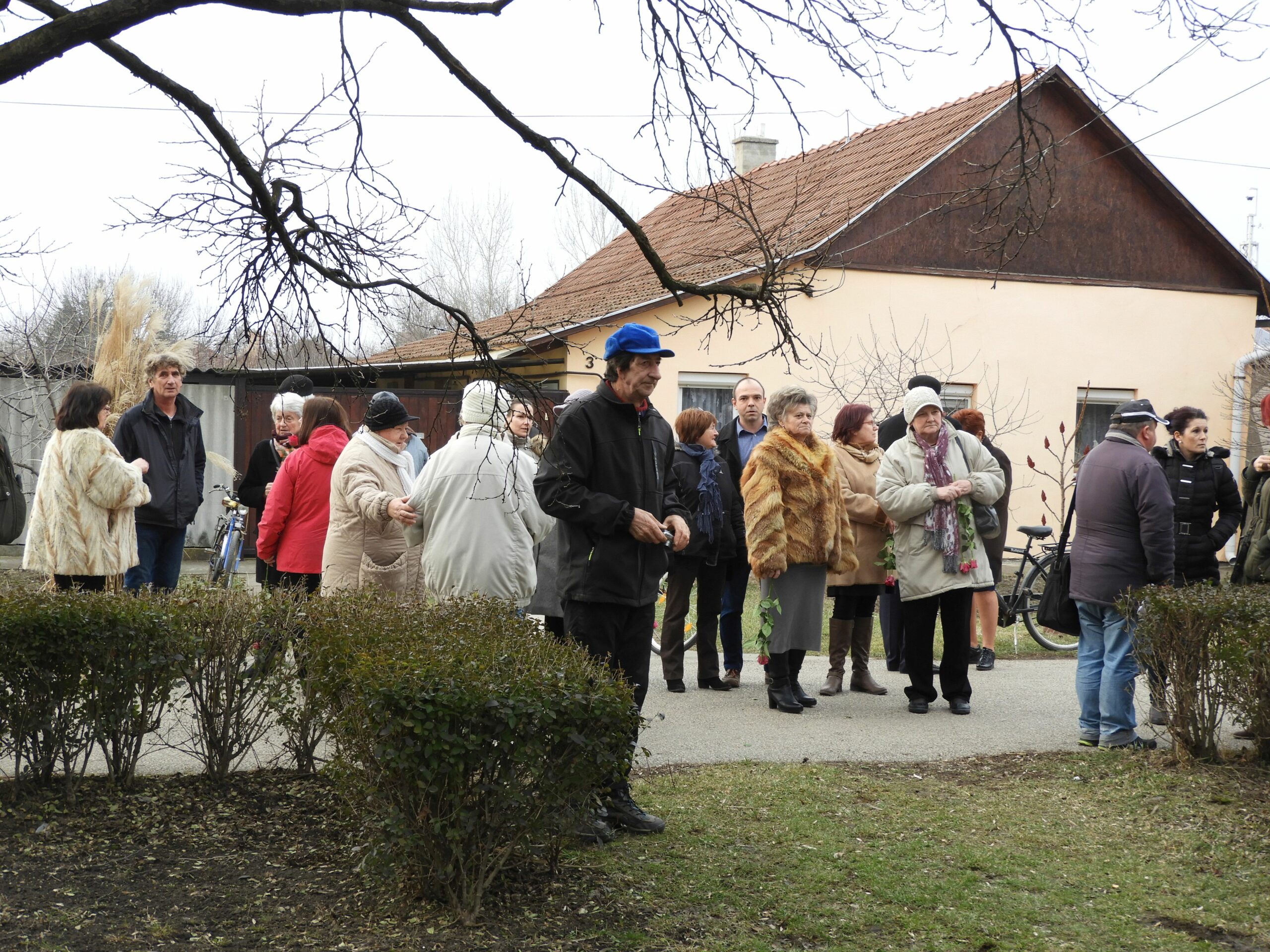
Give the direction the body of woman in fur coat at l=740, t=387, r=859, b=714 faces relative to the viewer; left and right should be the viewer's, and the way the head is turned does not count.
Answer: facing the viewer and to the right of the viewer

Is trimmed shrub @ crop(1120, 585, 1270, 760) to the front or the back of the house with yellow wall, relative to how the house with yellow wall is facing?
to the front

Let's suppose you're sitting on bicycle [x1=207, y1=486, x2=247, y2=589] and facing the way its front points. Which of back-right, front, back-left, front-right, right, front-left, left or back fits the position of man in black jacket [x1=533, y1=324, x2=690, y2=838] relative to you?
front

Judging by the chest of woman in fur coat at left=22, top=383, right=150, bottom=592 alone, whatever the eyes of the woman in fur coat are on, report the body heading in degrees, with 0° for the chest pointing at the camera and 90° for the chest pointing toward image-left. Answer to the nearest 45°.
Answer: approximately 225°

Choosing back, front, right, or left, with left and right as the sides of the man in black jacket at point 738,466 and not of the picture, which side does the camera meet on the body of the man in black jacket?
front

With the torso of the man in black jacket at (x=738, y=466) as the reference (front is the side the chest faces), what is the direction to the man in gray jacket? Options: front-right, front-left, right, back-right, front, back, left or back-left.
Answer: front-left

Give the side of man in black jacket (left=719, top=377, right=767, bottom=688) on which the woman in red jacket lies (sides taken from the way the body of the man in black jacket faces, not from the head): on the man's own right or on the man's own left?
on the man's own right

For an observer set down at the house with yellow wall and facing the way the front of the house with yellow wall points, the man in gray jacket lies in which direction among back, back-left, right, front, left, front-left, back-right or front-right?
front

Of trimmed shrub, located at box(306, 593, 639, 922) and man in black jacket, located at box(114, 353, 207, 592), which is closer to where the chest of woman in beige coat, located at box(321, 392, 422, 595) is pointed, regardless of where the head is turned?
the trimmed shrub

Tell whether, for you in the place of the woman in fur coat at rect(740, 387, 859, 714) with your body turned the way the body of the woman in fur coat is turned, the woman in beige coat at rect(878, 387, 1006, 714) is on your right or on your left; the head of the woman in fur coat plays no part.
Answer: on your left

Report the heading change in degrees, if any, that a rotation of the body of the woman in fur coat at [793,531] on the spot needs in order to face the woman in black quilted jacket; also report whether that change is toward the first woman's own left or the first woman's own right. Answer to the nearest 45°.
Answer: approximately 45° to the first woman's own left
